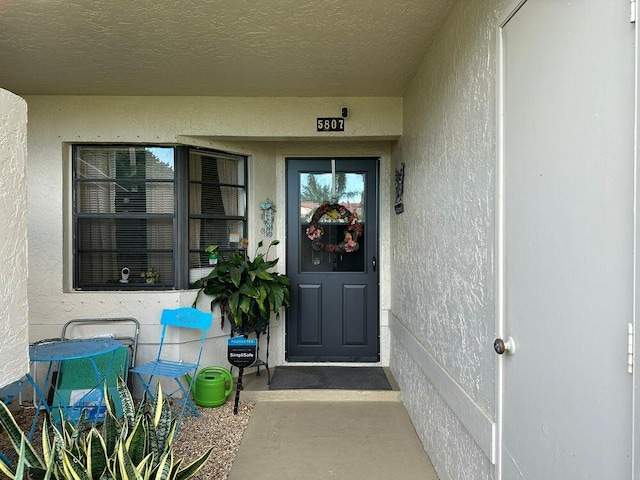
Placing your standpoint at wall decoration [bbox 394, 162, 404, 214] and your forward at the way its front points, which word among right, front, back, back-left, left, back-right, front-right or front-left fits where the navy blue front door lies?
front-right

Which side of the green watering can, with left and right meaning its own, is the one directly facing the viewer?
left

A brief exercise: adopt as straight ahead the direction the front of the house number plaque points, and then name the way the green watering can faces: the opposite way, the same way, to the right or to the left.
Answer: to the right

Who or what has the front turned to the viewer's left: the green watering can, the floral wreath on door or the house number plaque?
the green watering can

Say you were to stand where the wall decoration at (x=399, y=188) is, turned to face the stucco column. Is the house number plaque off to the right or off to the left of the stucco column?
right

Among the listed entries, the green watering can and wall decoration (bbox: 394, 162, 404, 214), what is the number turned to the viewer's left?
2

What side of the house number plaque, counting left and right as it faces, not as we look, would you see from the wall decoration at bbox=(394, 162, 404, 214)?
left

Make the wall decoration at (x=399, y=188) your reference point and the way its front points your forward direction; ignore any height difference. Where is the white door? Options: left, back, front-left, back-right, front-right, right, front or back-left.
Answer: left

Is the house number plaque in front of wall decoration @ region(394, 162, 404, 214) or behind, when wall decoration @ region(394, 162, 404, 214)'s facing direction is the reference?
in front

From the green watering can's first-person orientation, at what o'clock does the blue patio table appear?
The blue patio table is roughly at 11 o'clock from the green watering can.

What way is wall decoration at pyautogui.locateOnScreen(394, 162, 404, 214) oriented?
to the viewer's left

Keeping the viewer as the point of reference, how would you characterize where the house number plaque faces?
facing the viewer
